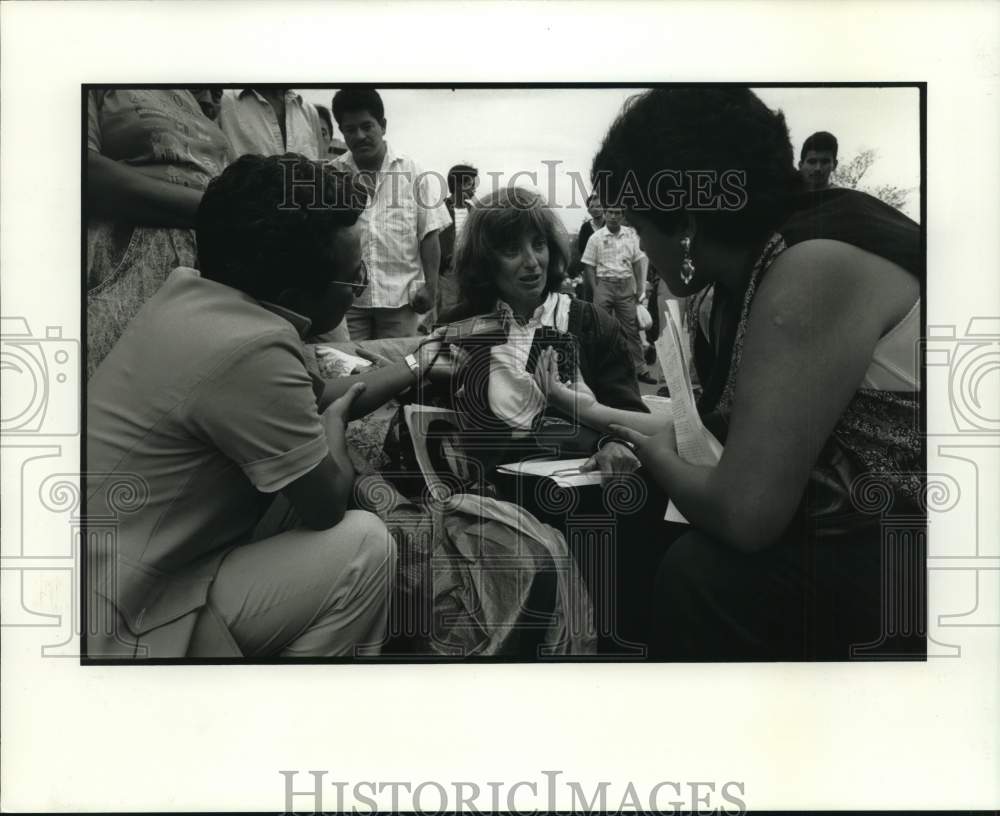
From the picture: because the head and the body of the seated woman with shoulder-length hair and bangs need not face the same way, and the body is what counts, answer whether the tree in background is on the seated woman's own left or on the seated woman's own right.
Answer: on the seated woman's own left

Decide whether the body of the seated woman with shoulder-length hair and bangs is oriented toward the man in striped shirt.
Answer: no

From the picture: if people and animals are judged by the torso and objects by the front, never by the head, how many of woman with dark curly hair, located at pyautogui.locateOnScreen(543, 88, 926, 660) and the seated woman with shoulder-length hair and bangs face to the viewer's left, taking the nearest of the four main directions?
1

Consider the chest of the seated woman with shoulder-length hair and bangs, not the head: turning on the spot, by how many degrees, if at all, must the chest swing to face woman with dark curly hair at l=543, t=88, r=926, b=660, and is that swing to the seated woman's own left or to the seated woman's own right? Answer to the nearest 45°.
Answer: approximately 90° to the seated woman's own left

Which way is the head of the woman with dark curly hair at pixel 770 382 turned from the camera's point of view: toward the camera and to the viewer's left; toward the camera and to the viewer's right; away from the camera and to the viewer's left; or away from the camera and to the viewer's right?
away from the camera and to the viewer's left

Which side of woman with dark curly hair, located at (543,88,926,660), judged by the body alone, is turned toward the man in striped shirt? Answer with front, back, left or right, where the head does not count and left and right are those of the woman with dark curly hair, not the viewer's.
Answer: front

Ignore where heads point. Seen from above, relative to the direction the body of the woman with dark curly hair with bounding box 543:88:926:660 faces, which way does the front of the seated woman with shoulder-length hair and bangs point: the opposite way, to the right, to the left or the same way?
to the left

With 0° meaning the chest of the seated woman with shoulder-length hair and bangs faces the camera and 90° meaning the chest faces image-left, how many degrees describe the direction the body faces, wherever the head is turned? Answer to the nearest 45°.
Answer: approximately 0°

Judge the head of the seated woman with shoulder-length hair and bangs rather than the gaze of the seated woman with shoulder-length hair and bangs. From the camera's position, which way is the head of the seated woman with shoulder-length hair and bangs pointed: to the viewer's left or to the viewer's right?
to the viewer's right

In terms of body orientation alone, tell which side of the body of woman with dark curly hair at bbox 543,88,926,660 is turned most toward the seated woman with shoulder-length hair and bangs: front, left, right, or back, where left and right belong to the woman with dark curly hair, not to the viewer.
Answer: front

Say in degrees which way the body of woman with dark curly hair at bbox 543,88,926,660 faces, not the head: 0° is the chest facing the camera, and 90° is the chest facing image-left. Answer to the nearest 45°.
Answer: approximately 90°
